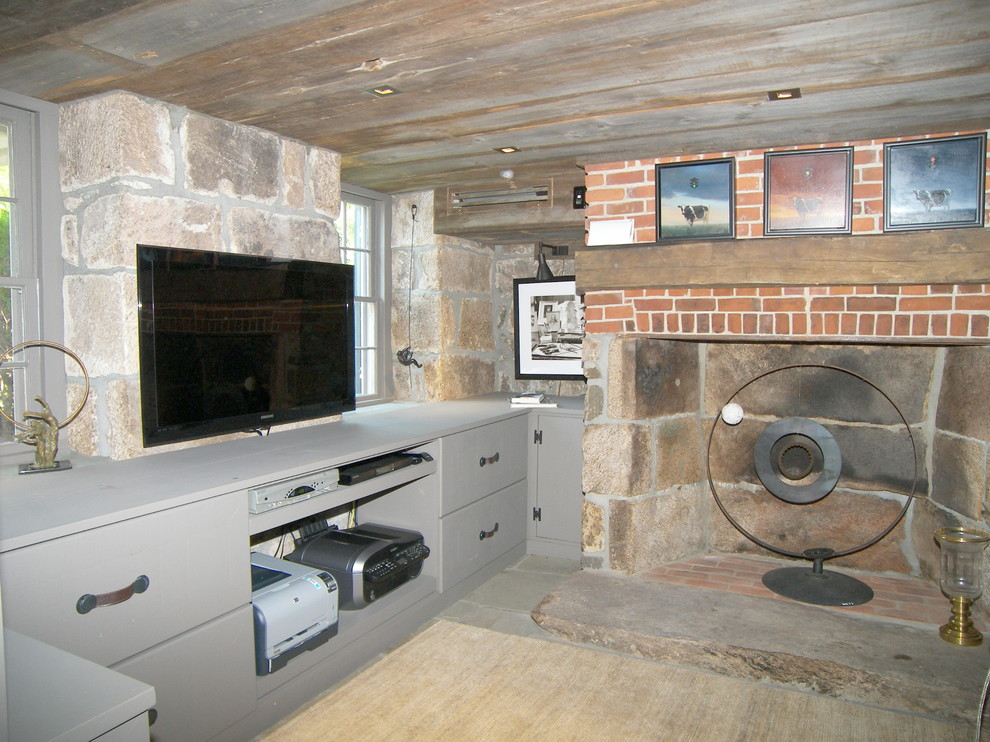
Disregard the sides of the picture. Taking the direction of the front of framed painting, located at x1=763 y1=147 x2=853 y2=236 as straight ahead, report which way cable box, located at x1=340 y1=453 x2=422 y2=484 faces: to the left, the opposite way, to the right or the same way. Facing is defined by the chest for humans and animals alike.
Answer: to the left

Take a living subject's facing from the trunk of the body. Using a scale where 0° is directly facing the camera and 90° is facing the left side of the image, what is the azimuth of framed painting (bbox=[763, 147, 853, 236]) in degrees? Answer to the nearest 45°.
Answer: approximately 0°

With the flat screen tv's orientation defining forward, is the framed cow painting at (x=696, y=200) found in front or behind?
in front

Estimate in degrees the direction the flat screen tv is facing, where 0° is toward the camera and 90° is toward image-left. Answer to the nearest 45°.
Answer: approximately 315°

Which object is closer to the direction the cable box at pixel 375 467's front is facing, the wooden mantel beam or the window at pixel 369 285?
the wooden mantel beam

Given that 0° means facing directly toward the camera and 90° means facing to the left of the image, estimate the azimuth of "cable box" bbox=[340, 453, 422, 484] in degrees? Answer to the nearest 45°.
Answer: approximately 315°

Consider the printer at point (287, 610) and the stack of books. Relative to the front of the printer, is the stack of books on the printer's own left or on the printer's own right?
on the printer's own left

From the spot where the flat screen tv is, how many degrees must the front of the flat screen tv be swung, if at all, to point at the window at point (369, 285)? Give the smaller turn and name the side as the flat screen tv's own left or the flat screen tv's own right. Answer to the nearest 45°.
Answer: approximately 90° to the flat screen tv's own left
